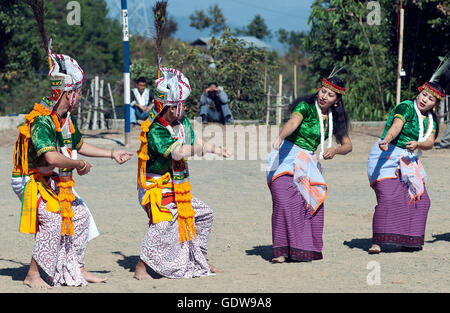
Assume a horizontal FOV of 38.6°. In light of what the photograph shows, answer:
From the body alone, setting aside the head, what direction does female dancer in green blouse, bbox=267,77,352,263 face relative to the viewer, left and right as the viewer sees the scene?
facing the viewer and to the right of the viewer

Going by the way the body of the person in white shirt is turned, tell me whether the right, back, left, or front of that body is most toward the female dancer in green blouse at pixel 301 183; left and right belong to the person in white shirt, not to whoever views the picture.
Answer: front

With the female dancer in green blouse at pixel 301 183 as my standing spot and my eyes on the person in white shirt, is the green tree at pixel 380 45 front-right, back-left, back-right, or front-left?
front-right

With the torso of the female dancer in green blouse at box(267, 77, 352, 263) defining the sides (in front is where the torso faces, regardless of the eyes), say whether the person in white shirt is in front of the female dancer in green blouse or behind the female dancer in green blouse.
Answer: behind

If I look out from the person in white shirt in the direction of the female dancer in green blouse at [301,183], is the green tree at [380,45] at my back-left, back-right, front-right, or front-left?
back-left

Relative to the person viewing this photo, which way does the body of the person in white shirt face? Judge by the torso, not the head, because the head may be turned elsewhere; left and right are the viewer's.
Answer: facing the viewer

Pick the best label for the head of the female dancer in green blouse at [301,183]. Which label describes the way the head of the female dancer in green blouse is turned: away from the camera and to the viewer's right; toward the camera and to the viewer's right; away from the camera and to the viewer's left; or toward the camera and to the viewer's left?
toward the camera and to the viewer's left

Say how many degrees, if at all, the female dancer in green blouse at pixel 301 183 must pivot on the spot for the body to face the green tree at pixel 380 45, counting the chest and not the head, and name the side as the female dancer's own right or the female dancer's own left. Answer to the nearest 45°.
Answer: approximately 135° to the female dancer's own left

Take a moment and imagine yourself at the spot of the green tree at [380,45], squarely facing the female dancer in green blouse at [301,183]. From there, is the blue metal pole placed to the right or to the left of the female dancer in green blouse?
right

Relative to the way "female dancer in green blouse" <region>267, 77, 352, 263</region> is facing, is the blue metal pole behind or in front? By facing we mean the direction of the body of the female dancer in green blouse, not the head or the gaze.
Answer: behind
